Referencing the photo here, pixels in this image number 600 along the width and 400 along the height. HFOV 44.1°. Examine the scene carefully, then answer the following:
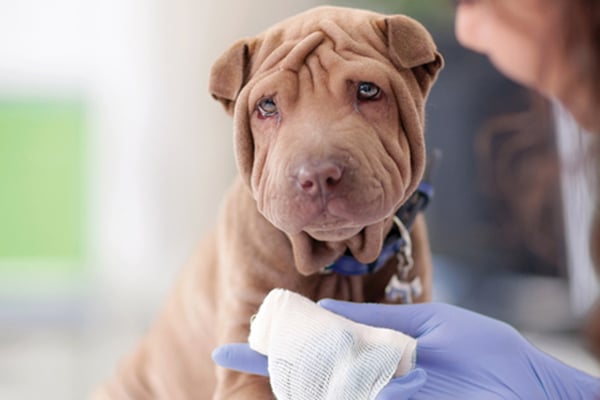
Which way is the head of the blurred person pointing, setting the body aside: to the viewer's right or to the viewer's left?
to the viewer's left

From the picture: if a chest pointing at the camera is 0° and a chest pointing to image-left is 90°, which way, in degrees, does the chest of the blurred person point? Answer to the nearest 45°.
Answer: approximately 90°
